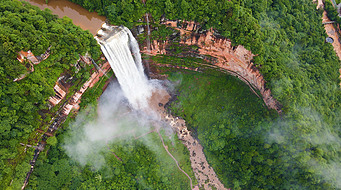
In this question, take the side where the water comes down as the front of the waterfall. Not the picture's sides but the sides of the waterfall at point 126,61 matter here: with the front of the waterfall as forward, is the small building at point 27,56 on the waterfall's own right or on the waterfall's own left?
on the waterfall's own right

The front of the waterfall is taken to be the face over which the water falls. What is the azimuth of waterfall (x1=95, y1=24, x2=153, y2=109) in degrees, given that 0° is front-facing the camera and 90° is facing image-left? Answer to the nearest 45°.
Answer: approximately 315°

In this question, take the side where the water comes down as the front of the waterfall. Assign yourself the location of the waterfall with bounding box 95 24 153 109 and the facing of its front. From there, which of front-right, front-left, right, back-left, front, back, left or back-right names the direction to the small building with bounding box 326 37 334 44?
front-left
